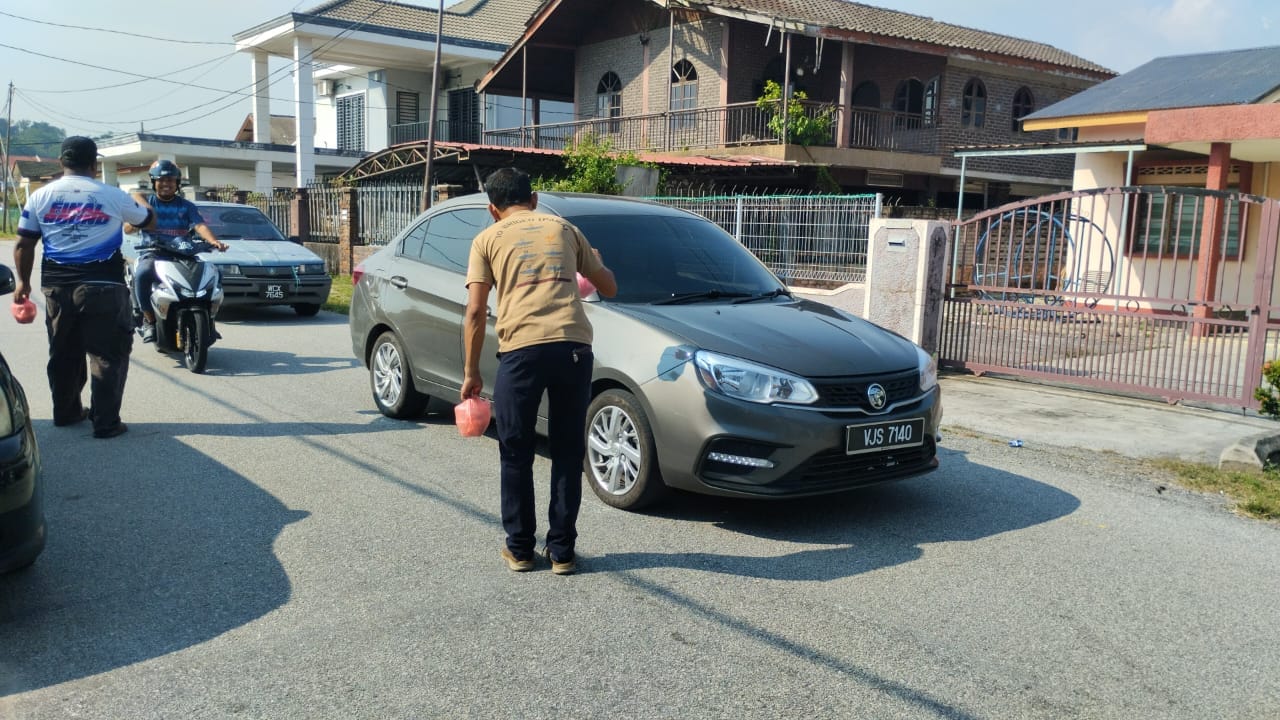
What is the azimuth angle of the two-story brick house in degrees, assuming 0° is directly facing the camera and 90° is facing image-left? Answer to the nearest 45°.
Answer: approximately 45°

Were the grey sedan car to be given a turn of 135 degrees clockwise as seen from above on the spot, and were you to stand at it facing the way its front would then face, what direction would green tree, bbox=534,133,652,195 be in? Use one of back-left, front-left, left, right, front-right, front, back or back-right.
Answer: right

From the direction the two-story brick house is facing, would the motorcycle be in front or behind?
in front

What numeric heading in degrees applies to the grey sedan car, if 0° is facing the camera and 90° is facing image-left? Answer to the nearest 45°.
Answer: approximately 315°

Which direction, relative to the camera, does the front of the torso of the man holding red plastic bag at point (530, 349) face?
away from the camera

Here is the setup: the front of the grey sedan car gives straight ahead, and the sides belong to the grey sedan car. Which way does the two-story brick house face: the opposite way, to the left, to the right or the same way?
to the right

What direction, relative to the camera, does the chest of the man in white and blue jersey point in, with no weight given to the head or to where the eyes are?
away from the camera

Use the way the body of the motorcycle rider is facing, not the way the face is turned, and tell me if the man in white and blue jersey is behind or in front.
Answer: in front

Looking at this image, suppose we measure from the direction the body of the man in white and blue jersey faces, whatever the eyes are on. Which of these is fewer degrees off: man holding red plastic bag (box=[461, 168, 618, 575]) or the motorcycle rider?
the motorcycle rider

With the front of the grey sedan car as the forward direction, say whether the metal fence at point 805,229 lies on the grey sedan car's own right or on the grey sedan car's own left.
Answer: on the grey sedan car's own left

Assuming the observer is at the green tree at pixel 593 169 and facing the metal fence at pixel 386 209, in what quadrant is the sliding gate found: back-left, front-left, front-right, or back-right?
back-left

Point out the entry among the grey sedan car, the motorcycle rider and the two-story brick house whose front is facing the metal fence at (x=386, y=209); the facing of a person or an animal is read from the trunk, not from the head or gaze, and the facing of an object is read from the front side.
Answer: the two-story brick house

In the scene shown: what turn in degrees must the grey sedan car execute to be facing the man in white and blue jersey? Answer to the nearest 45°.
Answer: approximately 135° to its right
